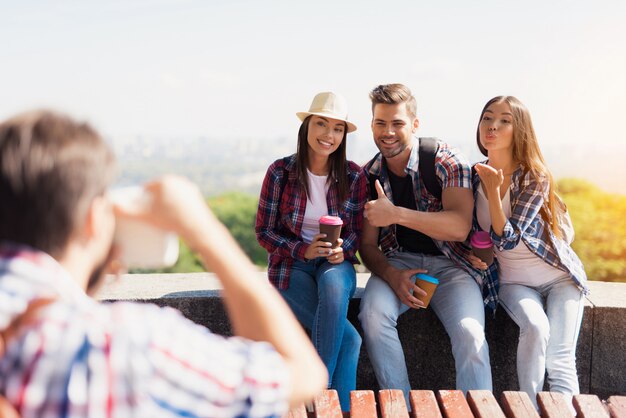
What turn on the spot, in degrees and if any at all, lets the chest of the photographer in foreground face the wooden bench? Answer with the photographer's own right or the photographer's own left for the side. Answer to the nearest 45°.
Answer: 0° — they already face it

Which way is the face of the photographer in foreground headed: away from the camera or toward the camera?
away from the camera

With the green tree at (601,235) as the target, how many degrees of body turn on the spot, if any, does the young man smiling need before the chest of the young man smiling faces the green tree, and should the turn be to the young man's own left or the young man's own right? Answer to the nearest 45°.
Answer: approximately 180°

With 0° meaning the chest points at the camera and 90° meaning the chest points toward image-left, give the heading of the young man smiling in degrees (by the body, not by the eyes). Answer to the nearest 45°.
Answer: approximately 0°

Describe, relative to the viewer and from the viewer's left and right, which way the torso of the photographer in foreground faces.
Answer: facing away from the viewer and to the right of the viewer

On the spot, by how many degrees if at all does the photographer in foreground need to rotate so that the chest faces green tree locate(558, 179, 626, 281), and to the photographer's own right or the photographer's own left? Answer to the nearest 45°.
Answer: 0° — they already face it

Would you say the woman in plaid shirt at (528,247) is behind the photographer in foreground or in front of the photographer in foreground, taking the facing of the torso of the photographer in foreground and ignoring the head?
in front

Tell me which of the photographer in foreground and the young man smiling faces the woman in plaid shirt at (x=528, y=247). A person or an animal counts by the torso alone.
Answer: the photographer in foreground

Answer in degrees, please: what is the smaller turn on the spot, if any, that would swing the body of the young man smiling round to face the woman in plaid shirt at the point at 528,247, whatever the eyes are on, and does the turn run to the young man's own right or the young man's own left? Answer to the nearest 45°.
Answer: approximately 90° to the young man's own left

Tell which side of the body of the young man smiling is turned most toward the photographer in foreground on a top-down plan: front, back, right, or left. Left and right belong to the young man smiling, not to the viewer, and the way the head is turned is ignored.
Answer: front

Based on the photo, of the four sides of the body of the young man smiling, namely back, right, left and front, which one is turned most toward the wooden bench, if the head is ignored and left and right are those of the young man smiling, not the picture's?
front

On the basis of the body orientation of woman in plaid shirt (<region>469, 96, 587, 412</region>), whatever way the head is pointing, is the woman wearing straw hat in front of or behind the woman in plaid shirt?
in front

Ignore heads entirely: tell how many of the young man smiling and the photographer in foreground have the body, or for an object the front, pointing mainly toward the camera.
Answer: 1
